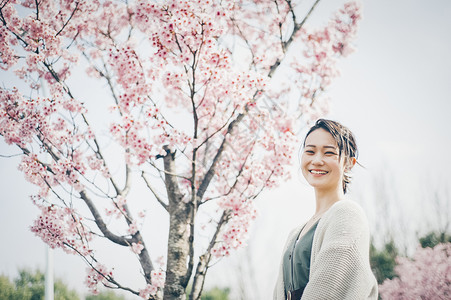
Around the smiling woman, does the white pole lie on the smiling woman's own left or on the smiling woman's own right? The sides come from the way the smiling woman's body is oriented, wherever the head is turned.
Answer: on the smiling woman's own right

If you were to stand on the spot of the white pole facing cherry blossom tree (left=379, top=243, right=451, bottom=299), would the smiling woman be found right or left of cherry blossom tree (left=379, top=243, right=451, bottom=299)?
right

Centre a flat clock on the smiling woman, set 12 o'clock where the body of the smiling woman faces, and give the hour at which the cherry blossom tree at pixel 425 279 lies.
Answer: The cherry blossom tree is roughly at 5 o'clock from the smiling woman.

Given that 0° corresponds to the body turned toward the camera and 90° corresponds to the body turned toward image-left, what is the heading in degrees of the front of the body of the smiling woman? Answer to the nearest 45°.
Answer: approximately 45°
